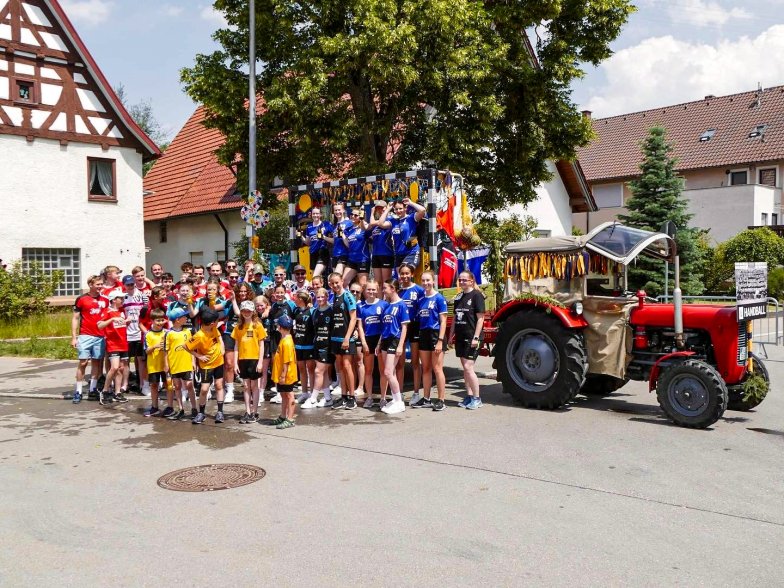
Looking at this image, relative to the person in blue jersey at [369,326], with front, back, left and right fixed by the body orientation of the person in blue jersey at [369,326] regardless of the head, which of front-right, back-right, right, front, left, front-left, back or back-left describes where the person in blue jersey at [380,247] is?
back

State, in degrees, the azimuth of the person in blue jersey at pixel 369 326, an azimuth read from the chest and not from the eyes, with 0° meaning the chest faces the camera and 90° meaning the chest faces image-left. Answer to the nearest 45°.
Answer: approximately 0°

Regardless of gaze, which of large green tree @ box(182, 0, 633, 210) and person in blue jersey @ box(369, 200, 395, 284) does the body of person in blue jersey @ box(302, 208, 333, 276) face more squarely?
the person in blue jersey

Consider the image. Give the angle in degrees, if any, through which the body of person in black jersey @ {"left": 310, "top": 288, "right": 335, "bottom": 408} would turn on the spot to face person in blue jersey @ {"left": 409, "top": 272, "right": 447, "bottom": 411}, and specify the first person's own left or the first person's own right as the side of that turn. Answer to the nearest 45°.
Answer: approximately 90° to the first person's own left

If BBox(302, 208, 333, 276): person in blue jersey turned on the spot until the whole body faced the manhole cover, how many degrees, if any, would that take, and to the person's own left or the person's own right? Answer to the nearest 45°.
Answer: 0° — they already face it

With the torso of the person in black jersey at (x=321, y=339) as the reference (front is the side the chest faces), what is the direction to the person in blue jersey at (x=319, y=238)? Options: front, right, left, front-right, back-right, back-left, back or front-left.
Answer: back

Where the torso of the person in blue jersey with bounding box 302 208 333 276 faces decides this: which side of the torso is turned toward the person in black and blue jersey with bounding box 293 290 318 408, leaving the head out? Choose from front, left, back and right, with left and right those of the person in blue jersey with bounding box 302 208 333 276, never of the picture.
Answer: front

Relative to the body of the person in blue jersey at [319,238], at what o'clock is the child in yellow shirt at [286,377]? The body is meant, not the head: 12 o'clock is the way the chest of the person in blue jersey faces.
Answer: The child in yellow shirt is roughly at 12 o'clock from the person in blue jersey.

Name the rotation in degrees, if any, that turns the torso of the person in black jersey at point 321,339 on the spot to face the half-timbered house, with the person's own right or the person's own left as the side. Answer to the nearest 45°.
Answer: approximately 135° to the person's own right

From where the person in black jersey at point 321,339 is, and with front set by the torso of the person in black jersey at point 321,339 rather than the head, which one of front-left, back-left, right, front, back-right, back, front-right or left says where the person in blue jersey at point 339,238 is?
back

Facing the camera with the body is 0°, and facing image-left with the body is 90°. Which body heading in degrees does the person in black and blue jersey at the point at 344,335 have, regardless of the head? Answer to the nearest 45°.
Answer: approximately 45°

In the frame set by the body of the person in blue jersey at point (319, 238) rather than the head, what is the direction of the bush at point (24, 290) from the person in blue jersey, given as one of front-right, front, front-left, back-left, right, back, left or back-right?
back-right
